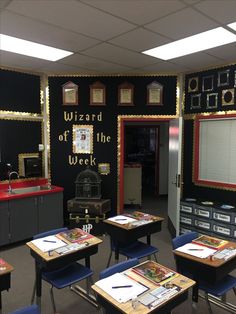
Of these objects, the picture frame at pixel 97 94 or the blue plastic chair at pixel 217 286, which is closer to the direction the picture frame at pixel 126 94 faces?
the blue plastic chair

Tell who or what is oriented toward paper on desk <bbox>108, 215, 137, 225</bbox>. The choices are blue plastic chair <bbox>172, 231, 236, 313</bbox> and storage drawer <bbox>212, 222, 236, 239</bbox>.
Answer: the storage drawer

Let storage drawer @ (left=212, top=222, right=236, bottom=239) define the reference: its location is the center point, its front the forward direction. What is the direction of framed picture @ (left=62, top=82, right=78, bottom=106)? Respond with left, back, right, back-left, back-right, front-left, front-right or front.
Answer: front-right

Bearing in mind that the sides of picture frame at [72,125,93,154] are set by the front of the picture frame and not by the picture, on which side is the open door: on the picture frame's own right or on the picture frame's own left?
on the picture frame's own left

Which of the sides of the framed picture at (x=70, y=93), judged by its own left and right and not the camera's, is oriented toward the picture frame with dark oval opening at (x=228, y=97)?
left

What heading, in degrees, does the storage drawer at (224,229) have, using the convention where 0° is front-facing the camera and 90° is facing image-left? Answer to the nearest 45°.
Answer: approximately 45°

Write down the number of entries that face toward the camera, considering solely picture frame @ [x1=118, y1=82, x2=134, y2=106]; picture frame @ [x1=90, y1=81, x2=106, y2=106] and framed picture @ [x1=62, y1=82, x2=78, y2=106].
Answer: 3

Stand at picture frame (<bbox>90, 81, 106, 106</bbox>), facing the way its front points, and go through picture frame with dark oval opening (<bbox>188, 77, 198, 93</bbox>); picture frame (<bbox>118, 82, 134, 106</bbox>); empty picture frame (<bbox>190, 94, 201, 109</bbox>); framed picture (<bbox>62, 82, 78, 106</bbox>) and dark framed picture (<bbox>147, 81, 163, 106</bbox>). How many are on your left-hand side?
4
